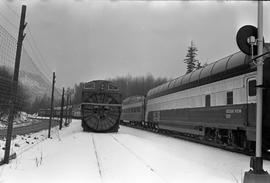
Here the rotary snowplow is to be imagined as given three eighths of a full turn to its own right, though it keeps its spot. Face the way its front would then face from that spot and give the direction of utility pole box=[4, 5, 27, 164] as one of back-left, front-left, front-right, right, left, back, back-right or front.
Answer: back-left

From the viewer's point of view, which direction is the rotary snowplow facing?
toward the camera

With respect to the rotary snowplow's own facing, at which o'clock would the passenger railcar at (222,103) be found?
The passenger railcar is roughly at 11 o'clock from the rotary snowplow.
